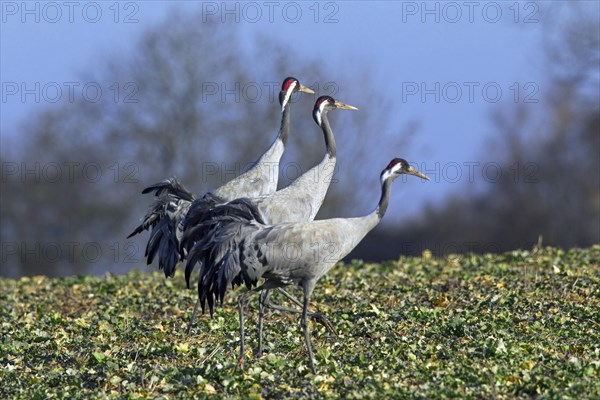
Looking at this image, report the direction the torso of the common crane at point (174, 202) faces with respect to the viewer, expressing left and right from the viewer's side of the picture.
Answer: facing to the right of the viewer

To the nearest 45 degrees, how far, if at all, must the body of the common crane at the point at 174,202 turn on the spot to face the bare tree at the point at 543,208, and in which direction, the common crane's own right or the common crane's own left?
approximately 45° to the common crane's own left

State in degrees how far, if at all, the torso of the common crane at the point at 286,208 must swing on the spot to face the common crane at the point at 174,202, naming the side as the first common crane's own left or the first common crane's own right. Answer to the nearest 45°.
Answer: approximately 135° to the first common crane's own left

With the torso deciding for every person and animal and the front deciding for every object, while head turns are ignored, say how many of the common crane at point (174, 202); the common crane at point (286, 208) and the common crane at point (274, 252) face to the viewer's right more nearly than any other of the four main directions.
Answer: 3

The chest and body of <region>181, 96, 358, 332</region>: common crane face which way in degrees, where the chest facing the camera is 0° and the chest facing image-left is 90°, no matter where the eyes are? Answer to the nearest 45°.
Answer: approximately 270°

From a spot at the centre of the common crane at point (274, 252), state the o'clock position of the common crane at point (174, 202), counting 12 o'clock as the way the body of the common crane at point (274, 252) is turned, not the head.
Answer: the common crane at point (174, 202) is roughly at 8 o'clock from the common crane at point (274, 252).

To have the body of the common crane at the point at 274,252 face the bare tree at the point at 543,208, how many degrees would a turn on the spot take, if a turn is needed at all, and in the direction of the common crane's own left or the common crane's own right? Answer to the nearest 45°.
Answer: approximately 90° to the common crane's own left

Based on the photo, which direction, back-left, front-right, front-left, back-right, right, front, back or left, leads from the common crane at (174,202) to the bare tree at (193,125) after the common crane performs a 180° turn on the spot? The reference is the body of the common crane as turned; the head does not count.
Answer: right

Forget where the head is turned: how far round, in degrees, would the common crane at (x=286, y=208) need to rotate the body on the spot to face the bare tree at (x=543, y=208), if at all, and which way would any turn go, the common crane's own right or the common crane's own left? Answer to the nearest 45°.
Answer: approximately 90° to the common crane's own left

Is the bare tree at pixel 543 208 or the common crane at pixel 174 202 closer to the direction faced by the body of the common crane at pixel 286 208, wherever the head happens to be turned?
the bare tree

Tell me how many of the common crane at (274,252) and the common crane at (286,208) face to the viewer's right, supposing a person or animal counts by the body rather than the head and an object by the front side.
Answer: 2

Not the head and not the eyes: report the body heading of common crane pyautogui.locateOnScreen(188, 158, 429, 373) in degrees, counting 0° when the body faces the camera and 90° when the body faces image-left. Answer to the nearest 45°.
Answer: approximately 270°
